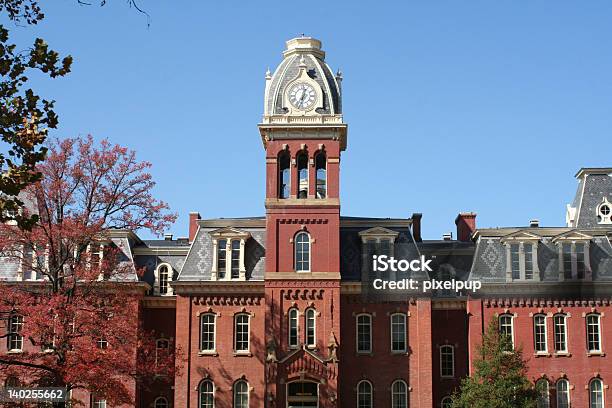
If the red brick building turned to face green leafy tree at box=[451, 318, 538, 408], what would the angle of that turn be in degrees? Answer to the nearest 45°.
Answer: approximately 45° to its left

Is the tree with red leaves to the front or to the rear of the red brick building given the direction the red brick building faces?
to the front

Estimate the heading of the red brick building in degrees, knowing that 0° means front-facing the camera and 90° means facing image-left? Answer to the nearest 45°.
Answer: approximately 0°
